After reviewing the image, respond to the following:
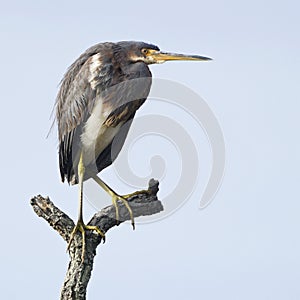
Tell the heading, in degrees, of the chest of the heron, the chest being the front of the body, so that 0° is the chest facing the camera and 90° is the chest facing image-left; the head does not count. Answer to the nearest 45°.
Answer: approximately 315°
